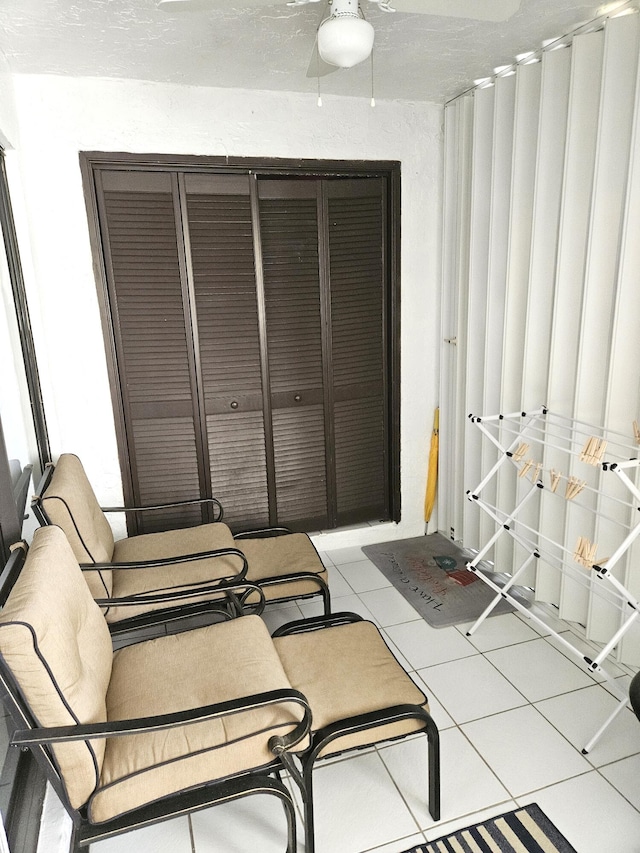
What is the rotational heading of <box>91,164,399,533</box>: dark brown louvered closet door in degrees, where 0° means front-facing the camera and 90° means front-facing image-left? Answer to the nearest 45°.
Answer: approximately 0°

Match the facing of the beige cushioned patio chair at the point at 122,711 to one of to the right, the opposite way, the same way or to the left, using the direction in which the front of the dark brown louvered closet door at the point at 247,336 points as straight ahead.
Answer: to the left

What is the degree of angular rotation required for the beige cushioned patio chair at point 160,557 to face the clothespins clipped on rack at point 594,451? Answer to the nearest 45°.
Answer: approximately 45° to its right

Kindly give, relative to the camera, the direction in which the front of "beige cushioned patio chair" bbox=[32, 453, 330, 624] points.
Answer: facing to the right of the viewer

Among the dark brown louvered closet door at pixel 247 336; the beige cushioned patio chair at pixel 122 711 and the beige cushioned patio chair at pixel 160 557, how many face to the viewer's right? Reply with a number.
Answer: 2

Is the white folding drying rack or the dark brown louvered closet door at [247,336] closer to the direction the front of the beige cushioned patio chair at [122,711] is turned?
the white folding drying rack

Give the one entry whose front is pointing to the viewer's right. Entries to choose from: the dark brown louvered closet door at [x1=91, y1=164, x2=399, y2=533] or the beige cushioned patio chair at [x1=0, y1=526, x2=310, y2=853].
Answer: the beige cushioned patio chair

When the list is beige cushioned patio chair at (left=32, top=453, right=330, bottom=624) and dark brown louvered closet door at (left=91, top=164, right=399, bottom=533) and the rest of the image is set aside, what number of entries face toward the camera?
1

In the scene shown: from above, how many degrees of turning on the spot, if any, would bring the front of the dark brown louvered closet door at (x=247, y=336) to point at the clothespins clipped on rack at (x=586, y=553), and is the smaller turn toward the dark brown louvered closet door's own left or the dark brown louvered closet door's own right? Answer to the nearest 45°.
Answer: approximately 45° to the dark brown louvered closet door's own left

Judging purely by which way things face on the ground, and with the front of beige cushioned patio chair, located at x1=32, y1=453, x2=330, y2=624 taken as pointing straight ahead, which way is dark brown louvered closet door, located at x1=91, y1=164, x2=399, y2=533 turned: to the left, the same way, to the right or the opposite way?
to the right

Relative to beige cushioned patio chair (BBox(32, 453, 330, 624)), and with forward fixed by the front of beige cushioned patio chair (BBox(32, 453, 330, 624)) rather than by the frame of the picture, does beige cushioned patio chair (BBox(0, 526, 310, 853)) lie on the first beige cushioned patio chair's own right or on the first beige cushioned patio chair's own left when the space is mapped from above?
on the first beige cushioned patio chair's own right

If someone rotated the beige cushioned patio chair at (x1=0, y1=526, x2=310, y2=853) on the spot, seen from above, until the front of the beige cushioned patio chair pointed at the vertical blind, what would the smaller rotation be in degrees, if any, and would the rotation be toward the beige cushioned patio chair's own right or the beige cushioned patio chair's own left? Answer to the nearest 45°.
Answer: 0° — it already faces it

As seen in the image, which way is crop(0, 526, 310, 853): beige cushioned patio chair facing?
to the viewer's right

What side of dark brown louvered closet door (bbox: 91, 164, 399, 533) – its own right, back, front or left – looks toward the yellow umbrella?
left
